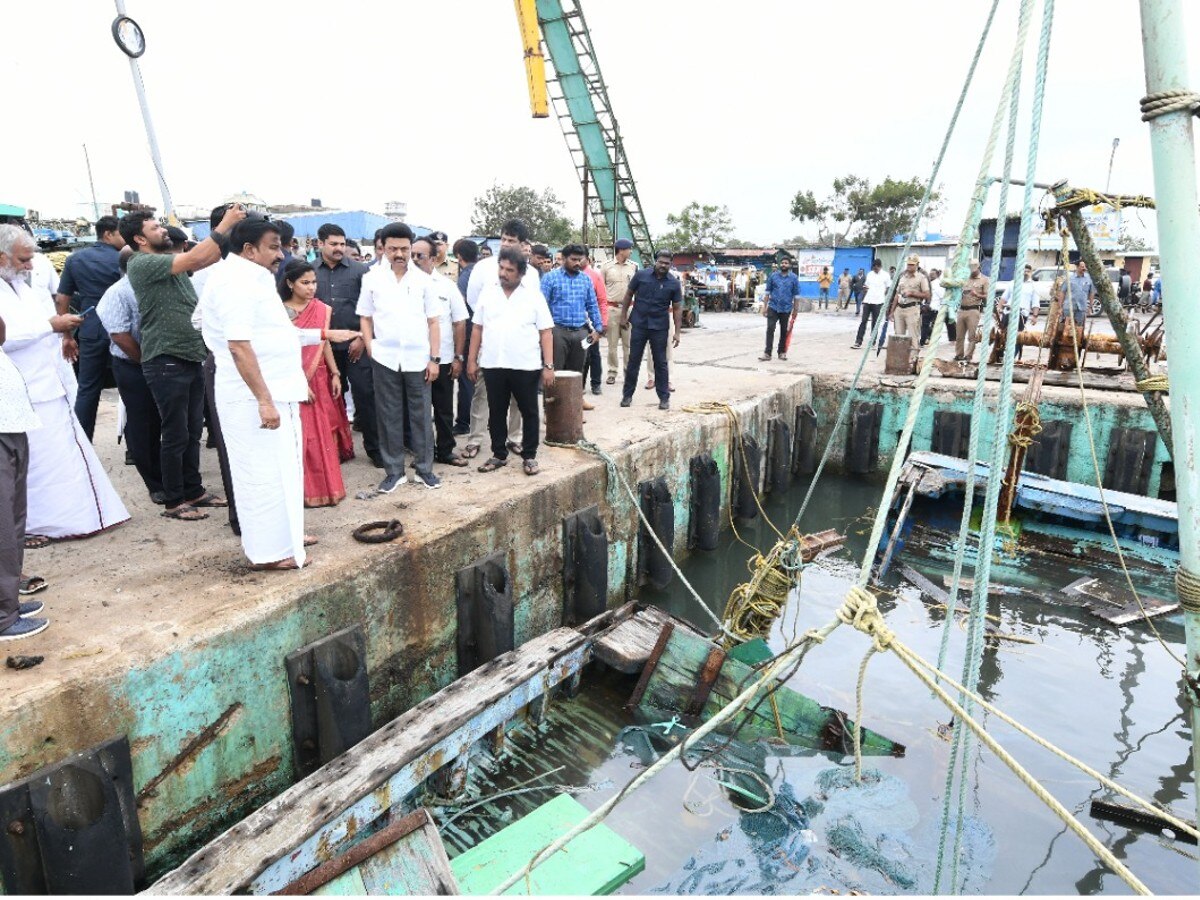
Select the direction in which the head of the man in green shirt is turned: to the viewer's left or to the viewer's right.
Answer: to the viewer's right

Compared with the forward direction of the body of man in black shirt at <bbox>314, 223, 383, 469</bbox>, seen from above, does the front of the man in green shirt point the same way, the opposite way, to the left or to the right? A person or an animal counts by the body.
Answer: to the left

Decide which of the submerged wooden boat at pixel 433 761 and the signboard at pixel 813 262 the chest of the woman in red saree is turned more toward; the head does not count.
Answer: the submerged wooden boat

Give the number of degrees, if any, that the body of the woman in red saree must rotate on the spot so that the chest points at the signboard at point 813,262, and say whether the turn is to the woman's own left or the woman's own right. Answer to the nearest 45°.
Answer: approximately 90° to the woman's own left

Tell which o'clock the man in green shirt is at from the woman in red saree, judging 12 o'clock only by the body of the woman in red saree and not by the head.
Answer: The man in green shirt is roughly at 4 o'clock from the woman in red saree.

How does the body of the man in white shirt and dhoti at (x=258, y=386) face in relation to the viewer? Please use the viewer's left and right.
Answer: facing to the right of the viewer

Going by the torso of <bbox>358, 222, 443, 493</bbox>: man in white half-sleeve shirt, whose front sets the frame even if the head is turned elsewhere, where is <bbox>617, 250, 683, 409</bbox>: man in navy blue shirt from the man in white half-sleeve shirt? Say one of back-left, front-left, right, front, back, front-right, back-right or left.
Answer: back-left

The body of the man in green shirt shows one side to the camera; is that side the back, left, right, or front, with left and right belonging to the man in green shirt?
right
